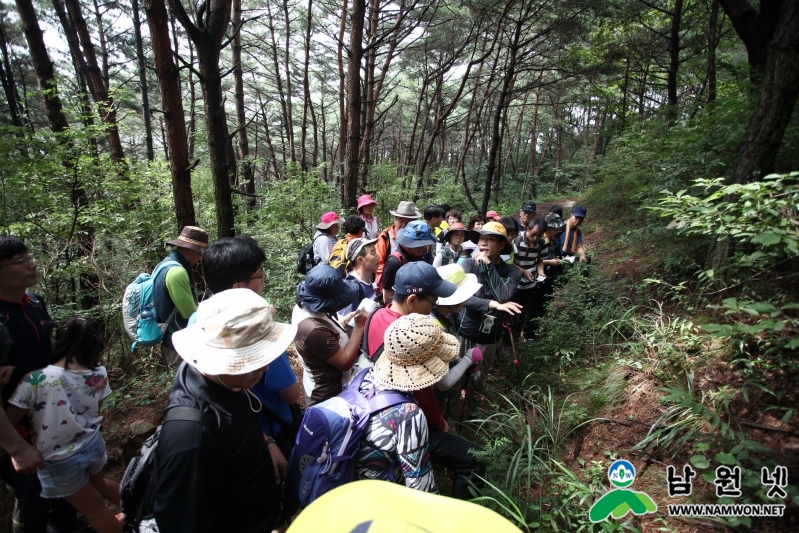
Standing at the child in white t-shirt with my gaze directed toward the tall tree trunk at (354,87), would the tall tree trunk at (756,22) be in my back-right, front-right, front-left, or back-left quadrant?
front-right

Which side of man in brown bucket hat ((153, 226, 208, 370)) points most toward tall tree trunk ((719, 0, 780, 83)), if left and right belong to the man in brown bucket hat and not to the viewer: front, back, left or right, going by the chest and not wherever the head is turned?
front

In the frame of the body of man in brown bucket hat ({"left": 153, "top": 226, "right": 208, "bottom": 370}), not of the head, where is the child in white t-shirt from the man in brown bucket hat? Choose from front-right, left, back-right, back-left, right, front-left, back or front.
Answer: back-right

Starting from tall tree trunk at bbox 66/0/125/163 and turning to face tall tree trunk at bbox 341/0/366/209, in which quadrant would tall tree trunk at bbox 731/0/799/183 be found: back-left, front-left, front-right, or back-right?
front-right

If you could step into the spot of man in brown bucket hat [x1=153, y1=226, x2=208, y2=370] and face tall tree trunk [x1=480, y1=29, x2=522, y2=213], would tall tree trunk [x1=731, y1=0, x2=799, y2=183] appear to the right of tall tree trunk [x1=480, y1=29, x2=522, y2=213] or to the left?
right

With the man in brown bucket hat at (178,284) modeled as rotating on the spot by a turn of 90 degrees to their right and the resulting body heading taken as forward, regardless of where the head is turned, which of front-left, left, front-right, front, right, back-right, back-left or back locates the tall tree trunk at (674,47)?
left

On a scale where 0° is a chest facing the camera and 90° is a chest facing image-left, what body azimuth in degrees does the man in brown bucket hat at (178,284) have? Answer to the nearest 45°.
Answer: approximately 270°

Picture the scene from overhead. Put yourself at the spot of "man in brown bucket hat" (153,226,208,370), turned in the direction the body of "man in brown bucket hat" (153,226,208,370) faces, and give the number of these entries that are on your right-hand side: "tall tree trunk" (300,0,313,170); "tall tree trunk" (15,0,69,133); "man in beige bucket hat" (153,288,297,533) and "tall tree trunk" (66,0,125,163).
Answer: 1

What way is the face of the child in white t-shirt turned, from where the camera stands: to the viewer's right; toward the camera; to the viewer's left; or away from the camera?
away from the camera

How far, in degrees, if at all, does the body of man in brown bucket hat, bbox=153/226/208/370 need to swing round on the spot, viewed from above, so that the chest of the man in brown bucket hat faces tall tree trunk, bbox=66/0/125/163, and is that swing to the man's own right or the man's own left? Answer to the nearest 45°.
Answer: approximately 90° to the man's own left

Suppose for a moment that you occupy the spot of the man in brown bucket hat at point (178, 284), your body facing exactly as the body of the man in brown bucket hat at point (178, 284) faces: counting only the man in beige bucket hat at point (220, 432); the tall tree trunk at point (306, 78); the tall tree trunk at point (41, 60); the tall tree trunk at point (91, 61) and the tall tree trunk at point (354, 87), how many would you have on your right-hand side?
1

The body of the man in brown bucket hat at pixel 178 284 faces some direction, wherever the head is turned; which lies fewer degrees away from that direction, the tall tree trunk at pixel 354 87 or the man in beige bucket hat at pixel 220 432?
the tall tree trunk

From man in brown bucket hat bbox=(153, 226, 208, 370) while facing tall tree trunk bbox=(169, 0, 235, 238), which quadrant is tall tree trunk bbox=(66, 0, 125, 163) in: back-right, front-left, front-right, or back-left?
front-left

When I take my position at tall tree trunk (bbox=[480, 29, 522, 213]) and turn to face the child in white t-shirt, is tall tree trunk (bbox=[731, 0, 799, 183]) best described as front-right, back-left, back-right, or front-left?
front-left

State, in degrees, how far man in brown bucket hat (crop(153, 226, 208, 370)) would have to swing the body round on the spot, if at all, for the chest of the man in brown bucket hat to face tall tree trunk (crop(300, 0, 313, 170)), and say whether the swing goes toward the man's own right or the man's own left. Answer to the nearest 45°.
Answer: approximately 45° to the man's own left

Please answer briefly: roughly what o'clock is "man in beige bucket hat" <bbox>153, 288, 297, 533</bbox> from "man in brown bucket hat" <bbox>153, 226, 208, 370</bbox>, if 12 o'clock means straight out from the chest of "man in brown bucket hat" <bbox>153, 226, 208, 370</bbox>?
"man in beige bucket hat" <bbox>153, 288, 297, 533</bbox> is roughly at 3 o'clock from "man in brown bucket hat" <bbox>153, 226, 208, 370</bbox>.

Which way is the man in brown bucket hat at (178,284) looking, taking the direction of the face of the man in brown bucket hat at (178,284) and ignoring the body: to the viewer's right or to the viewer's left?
to the viewer's right
